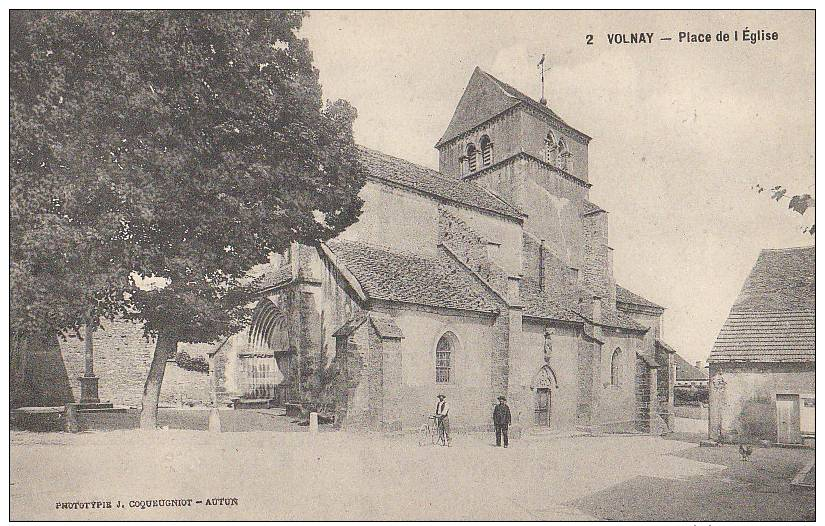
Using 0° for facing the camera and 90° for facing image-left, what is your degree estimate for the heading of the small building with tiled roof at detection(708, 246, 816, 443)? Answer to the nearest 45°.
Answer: approximately 0°

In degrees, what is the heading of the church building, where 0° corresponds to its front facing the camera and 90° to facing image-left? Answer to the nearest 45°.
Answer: approximately 45°

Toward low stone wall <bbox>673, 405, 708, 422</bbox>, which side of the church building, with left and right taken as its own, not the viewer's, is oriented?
back

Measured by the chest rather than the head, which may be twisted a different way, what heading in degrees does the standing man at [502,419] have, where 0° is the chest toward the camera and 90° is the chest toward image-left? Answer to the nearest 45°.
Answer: approximately 0°

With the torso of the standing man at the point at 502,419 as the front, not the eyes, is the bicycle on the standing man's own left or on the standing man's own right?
on the standing man's own right

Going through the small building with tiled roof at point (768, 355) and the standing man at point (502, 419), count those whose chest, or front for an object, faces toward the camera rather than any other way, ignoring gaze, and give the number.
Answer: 2

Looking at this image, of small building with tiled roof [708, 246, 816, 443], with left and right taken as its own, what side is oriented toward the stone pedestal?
right
